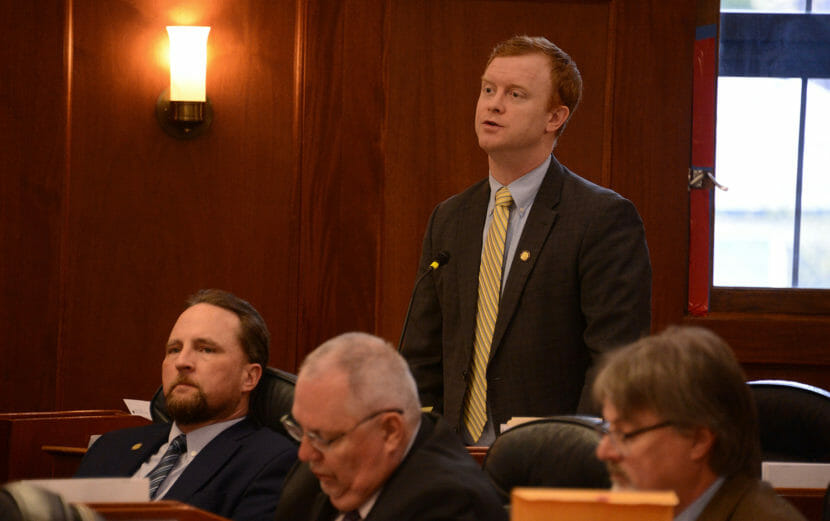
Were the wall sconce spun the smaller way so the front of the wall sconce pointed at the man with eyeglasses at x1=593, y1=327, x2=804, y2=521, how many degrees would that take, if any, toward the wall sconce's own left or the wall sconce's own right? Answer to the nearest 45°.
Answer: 0° — it already faces them

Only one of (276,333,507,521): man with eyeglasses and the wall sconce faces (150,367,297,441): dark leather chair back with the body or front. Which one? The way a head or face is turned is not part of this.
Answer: the wall sconce

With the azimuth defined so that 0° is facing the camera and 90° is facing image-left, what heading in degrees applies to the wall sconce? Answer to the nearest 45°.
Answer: approximately 0°

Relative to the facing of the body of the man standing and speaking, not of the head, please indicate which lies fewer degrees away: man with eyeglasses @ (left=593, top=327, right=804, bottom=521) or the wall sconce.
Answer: the man with eyeglasses

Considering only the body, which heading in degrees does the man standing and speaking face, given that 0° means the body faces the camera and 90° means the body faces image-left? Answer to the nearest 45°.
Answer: approximately 45°

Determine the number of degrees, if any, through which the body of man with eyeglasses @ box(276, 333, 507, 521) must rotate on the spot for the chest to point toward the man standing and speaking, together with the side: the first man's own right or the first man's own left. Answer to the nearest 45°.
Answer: approximately 135° to the first man's own right

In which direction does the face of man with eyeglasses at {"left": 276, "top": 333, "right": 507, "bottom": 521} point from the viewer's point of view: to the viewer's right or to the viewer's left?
to the viewer's left

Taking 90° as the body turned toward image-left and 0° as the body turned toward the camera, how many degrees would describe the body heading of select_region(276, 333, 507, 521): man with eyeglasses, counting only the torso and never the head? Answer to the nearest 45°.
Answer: approximately 45°
